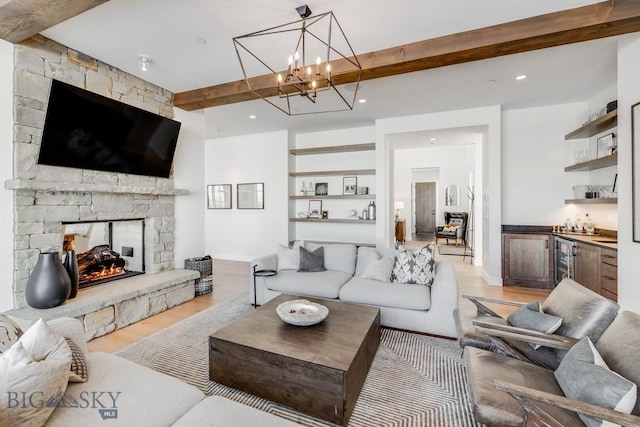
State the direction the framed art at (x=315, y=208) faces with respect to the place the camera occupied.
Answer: facing the viewer

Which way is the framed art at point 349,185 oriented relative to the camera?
toward the camera

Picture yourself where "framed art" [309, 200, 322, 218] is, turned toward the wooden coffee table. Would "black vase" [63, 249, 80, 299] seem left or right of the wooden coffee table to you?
right

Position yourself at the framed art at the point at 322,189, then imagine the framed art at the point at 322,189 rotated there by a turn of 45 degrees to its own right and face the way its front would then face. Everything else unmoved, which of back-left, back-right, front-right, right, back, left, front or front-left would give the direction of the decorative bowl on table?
front-left

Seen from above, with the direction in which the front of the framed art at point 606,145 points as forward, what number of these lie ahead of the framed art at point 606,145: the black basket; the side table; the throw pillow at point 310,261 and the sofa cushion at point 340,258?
4

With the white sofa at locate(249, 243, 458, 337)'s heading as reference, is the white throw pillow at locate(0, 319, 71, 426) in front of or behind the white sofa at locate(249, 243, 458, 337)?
in front

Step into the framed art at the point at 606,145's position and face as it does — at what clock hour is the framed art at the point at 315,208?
the framed art at the point at 315,208 is roughly at 1 o'clock from the framed art at the point at 606,145.

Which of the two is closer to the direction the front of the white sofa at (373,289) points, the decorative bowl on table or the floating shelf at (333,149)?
the decorative bowl on table

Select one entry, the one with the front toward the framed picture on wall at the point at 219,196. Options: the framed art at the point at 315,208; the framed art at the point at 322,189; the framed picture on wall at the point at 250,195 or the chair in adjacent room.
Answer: the chair in adjacent room

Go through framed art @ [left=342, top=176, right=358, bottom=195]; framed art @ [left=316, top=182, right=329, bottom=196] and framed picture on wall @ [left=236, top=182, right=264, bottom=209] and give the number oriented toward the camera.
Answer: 3

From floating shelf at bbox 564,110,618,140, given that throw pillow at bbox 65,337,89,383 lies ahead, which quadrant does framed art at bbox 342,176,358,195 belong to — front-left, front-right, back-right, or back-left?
front-right

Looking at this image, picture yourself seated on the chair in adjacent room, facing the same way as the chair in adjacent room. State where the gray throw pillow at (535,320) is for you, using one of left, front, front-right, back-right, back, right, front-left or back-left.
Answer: front-left
